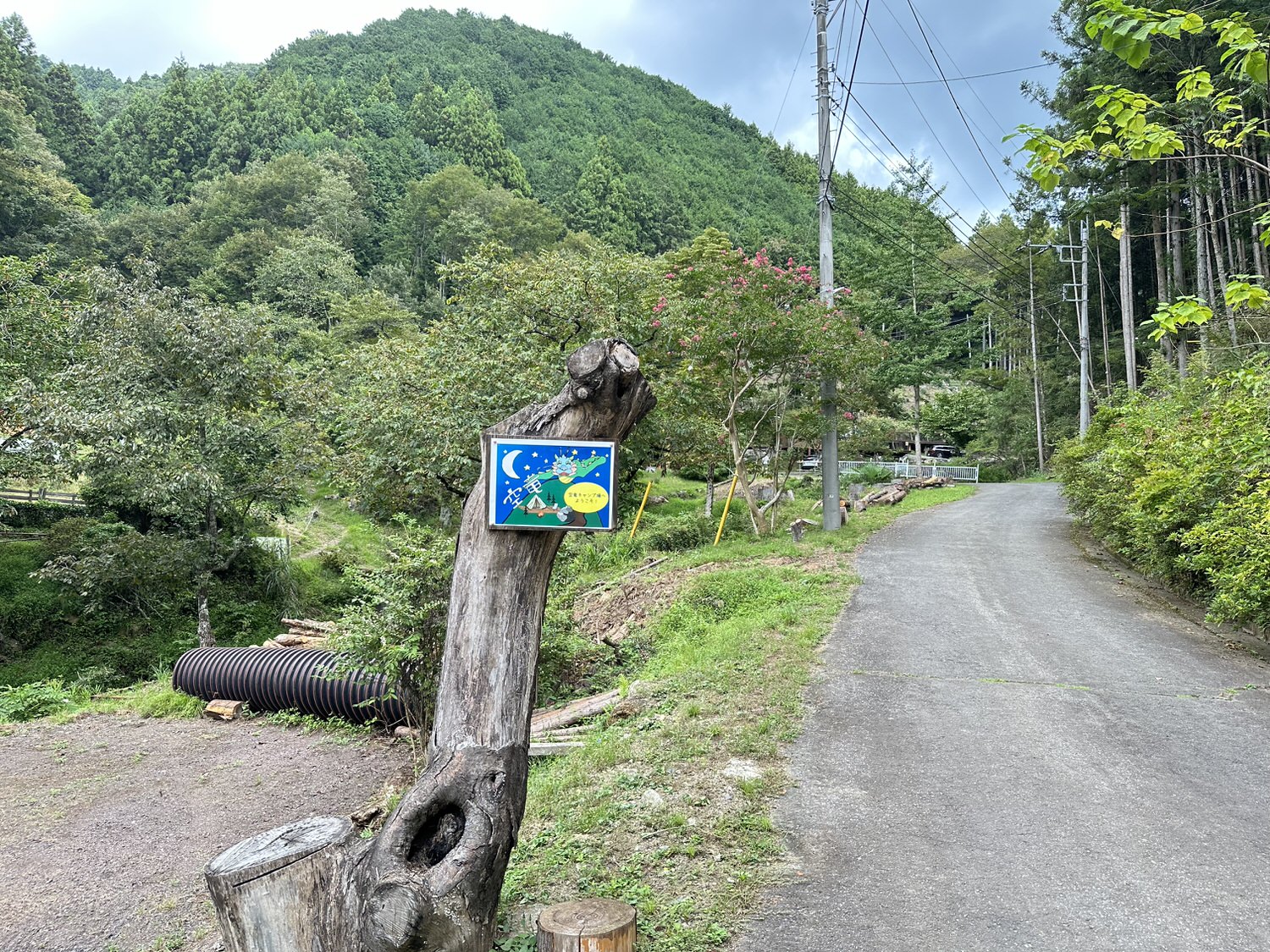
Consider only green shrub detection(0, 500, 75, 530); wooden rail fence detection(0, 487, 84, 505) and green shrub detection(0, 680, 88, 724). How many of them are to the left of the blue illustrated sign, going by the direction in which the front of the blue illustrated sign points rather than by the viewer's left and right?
0

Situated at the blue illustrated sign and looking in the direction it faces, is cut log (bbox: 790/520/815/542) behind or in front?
behind

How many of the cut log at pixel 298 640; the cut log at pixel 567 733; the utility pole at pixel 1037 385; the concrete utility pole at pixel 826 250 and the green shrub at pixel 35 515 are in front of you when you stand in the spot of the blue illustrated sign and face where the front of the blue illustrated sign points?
0

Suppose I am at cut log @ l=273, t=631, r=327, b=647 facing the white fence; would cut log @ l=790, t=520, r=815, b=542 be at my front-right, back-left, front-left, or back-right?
front-right

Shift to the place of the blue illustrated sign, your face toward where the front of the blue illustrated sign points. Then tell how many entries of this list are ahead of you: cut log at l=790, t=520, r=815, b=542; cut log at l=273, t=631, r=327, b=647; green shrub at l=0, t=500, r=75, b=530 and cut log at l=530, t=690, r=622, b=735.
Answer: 0

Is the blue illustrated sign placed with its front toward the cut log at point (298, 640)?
no

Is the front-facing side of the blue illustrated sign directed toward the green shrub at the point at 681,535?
no

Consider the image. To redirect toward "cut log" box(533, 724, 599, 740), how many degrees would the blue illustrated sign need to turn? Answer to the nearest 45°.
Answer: approximately 180°

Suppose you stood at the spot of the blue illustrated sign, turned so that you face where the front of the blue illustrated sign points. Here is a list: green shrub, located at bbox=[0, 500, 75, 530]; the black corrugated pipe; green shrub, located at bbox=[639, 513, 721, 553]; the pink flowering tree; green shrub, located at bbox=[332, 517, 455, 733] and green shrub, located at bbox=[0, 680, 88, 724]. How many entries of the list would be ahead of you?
0

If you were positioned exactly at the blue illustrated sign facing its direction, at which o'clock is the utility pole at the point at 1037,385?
The utility pole is roughly at 7 o'clock from the blue illustrated sign.

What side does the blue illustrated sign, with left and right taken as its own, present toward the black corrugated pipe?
back

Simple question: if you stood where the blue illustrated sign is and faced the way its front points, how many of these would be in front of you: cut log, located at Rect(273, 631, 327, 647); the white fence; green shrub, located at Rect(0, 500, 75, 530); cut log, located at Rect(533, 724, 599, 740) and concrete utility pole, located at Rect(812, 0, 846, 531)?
0

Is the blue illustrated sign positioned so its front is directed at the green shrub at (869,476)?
no

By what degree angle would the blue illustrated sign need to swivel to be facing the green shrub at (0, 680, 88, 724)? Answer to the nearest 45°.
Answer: approximately 135° to its right

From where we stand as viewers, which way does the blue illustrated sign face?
facing the viewer

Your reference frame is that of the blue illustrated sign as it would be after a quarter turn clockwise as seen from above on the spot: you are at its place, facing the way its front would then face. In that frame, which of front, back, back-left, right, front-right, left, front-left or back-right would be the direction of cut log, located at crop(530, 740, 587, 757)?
right

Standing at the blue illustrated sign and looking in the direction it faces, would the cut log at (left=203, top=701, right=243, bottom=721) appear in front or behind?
behind

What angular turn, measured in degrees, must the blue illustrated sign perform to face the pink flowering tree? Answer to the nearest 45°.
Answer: approximately 180°
